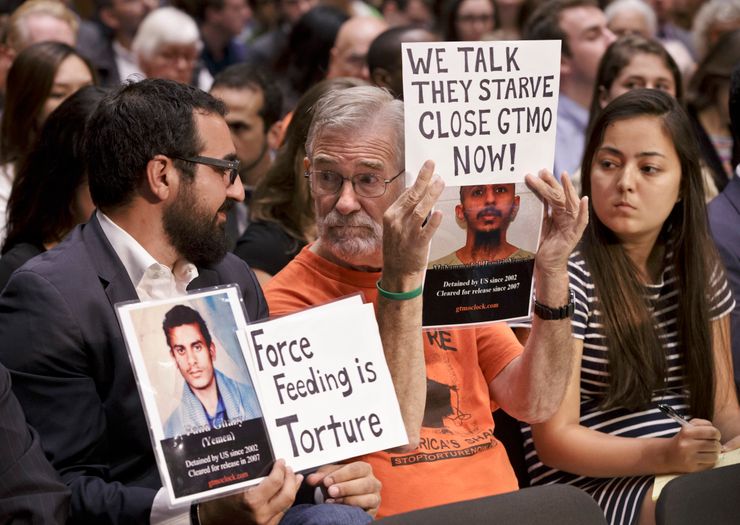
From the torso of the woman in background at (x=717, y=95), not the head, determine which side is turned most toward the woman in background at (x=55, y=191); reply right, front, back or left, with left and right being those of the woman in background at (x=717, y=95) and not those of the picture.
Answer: right

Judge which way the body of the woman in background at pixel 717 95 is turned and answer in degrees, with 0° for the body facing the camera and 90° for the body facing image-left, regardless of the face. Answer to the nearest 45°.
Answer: approximately 315°

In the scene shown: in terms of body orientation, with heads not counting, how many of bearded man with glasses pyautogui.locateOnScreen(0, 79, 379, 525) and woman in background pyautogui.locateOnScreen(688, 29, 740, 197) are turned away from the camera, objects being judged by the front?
0

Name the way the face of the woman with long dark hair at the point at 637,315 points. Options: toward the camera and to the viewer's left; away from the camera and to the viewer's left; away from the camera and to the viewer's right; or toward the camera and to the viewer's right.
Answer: toward the camera and to the viewer's left

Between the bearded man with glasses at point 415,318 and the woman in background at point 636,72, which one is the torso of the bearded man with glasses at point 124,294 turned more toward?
the bearded man with glasses

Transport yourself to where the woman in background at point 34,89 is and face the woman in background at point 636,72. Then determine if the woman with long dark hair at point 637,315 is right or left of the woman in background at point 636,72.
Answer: right

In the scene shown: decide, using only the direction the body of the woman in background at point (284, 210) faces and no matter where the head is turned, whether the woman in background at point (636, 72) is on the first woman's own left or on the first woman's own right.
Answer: on the first woman's own left

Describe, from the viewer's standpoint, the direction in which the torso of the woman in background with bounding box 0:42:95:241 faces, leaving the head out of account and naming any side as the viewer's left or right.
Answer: facing the viewer and to the right of the viewer
